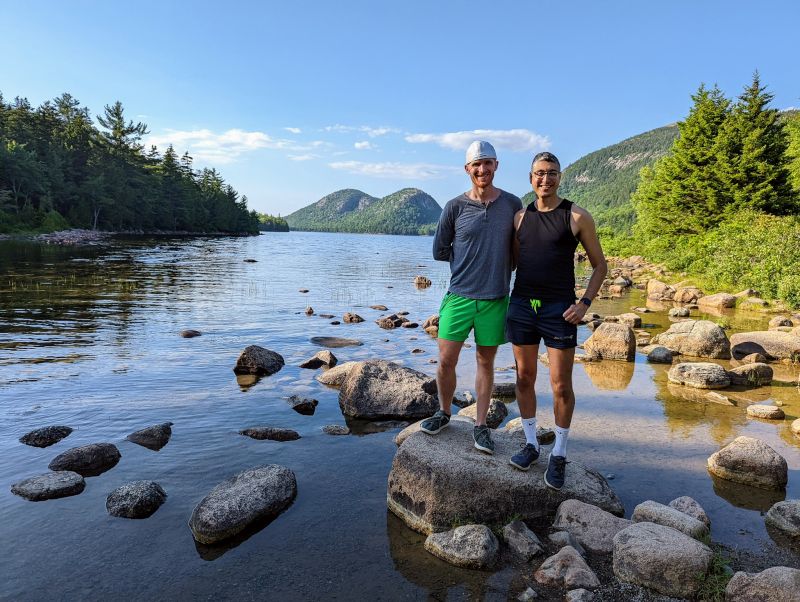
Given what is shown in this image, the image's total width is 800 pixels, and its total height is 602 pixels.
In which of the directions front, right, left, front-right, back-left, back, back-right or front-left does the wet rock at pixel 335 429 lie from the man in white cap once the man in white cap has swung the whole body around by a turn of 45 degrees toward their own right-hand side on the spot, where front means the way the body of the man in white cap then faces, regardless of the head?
right

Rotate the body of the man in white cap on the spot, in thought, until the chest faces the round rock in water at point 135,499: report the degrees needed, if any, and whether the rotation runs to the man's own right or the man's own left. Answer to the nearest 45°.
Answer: approximately 90° to the man's own right

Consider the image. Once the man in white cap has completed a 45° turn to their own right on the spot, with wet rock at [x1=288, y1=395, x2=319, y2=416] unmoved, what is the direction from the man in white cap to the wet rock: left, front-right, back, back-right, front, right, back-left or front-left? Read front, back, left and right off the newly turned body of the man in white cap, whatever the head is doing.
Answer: right

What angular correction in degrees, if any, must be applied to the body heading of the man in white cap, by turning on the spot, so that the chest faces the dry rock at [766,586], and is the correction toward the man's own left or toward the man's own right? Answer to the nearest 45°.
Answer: approximately 45° to the man's own left

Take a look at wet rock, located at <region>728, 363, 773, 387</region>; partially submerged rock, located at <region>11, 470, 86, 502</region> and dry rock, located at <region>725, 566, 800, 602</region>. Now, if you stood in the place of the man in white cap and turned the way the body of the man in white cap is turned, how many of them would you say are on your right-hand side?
1

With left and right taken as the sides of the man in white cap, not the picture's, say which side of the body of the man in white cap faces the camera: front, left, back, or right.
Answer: front

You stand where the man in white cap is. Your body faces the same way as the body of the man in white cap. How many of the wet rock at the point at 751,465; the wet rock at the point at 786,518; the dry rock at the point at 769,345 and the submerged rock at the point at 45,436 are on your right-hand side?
1

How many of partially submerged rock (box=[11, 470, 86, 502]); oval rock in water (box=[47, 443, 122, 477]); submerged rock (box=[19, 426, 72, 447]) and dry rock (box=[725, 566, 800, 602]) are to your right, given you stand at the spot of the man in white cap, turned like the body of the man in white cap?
3

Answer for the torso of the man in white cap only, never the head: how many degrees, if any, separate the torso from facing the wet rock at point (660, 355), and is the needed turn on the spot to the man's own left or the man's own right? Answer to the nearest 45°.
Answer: approximately 135° to the man's own left

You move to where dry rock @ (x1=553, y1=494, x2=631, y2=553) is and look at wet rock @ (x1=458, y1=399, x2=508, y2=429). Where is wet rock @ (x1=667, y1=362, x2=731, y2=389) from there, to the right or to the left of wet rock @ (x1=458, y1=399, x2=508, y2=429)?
right

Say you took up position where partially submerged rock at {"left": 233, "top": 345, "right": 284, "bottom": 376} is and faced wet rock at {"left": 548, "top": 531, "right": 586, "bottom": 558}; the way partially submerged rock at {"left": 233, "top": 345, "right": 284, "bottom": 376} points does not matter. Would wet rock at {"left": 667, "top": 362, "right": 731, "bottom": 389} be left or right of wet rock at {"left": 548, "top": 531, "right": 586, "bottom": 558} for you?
left

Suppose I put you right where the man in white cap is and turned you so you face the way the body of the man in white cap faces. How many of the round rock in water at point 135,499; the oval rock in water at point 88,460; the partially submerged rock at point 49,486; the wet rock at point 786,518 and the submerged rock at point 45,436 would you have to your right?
4

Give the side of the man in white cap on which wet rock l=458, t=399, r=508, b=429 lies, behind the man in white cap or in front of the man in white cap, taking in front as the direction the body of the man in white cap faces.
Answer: behind

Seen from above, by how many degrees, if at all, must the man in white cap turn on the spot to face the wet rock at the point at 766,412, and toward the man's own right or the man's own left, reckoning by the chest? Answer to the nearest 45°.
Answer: approximately 135° to the man's own left
